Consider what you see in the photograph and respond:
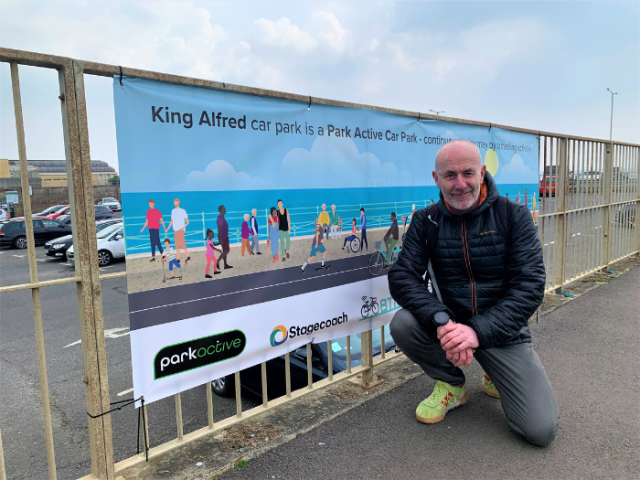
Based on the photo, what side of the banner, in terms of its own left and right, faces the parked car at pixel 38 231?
back

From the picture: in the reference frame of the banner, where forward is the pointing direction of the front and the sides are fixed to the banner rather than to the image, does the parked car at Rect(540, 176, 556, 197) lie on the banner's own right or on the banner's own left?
on the banner's own left

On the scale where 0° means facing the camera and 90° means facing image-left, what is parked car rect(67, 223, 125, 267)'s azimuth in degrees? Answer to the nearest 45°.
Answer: approximately 45°
